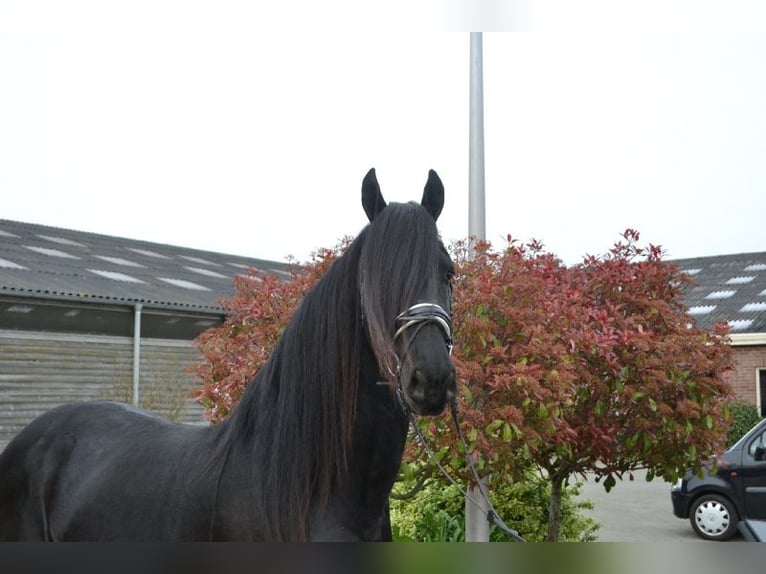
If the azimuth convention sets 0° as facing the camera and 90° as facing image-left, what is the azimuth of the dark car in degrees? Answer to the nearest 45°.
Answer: approximately 90°

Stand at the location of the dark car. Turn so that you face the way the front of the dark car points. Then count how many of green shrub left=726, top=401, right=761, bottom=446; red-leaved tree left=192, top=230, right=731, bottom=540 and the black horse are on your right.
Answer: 1

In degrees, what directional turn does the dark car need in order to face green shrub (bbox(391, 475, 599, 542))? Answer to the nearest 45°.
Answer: approximately 45° to its left

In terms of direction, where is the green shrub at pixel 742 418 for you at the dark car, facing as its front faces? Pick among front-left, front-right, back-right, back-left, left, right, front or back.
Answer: right
